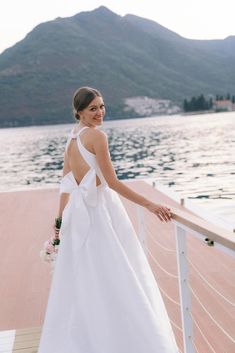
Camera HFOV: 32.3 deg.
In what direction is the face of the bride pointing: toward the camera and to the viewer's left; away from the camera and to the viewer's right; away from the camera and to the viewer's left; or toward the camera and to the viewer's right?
toward the camera and to the viewer's right

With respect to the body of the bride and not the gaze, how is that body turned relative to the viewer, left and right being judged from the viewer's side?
facing away from the viewer and to the right of the viewer
